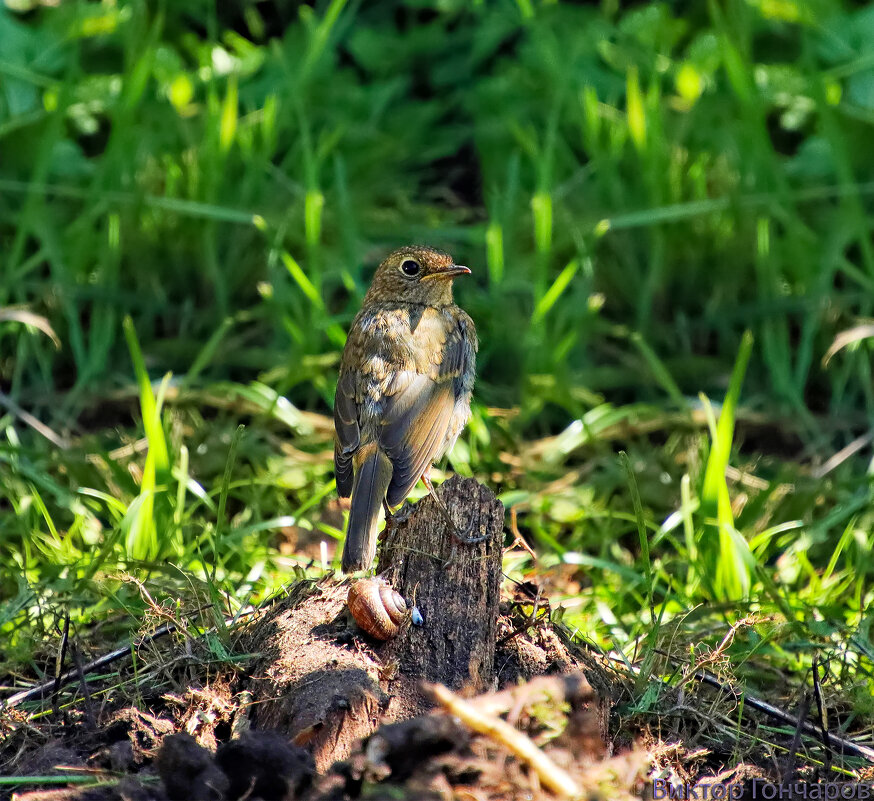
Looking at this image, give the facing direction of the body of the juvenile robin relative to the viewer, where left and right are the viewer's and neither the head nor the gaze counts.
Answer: facing away from the viewer and to the right of the viewer

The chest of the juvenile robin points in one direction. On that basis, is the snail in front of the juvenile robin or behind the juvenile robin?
behind
